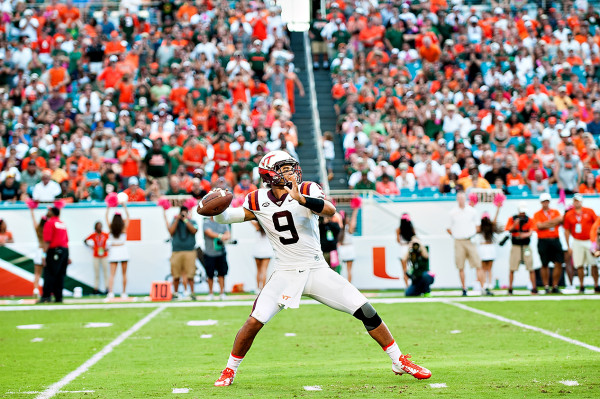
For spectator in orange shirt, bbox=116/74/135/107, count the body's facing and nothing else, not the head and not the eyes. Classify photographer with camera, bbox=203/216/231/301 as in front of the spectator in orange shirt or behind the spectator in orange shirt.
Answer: in front

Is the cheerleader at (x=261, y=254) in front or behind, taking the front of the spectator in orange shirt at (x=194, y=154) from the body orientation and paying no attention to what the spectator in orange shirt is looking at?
in front

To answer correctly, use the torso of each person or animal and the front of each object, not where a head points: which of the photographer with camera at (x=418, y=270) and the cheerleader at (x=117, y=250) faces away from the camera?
the cheerleader

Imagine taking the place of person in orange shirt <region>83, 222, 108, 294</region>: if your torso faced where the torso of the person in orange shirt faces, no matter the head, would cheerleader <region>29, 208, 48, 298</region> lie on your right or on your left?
on your right

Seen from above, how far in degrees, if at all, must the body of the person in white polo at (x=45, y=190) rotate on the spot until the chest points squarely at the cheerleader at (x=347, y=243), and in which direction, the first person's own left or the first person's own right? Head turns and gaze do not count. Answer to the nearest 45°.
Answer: approximately 45° to the first person's own left
